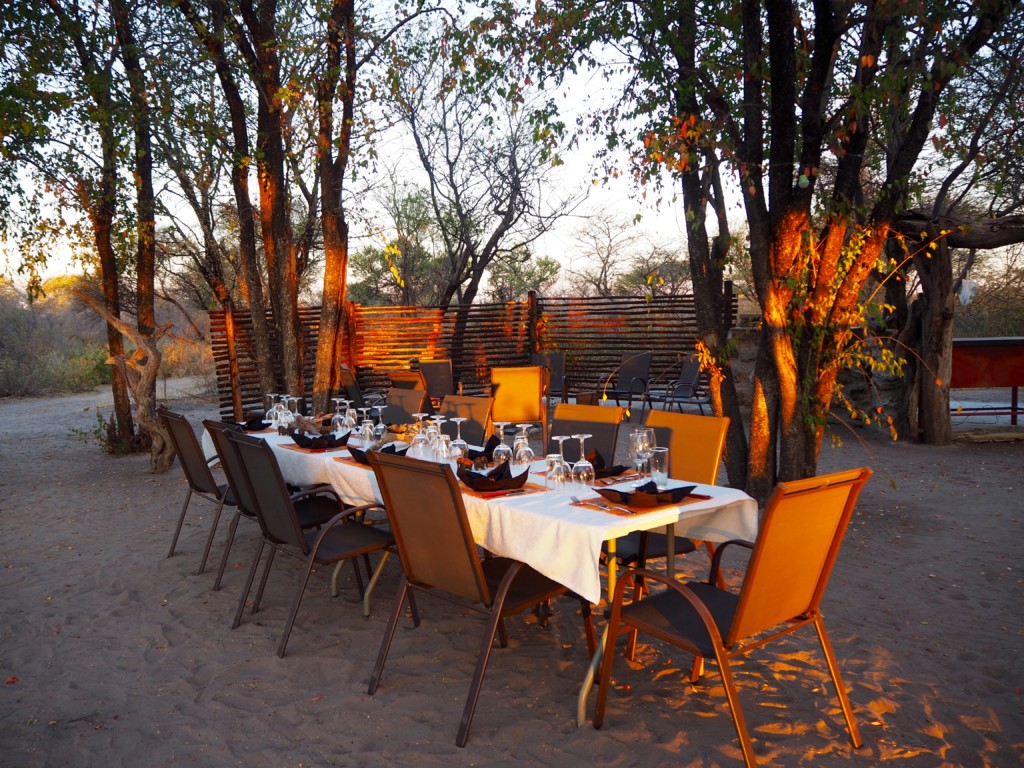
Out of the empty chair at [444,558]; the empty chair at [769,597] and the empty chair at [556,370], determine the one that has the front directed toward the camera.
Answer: the empty chair at [556,370]

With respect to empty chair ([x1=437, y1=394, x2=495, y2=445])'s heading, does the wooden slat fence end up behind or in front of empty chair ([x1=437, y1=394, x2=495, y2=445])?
behind

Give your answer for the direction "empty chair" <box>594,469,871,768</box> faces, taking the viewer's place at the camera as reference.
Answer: facing away from the viewer and to the left of the viewer

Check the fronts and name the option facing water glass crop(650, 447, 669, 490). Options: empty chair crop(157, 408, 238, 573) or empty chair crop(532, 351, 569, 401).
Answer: empty chair crop(532, 351, 569, 401)

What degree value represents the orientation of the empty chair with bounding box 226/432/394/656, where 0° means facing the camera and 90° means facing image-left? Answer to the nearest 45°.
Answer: approximately 225°

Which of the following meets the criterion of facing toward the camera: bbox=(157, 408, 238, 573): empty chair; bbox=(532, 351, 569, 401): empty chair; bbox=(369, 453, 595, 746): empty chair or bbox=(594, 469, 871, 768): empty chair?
bbox=(532, 351, 569, 401): empty chair

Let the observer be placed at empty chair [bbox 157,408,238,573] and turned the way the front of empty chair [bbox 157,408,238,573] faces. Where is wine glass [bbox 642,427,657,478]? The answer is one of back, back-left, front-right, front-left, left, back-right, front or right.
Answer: right

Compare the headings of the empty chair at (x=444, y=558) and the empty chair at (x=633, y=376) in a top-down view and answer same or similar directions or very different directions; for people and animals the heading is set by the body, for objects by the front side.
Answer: very different directions

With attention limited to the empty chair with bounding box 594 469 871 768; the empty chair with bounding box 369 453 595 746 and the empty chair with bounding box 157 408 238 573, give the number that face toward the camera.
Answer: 0

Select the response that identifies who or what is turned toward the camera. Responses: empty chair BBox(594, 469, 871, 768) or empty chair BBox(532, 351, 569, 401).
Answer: empty chair BBox(532, 351, 569, 401)

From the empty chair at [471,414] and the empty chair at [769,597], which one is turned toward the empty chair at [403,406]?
the empty chair at [769,597]

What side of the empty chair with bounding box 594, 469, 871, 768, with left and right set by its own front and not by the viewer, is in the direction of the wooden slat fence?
front

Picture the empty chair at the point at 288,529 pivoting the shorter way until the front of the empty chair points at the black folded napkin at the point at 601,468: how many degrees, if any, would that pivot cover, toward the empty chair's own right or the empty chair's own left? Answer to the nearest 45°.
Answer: approximately 45° to the empty chair's own right

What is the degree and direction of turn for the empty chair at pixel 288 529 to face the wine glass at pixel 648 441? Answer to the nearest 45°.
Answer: approximately 90° to its right

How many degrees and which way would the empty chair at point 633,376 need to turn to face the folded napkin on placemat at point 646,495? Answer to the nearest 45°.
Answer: approximately 45° to its left

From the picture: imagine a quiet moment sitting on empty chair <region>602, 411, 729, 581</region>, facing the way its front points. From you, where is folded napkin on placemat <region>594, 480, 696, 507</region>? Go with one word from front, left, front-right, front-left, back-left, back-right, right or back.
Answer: front-left

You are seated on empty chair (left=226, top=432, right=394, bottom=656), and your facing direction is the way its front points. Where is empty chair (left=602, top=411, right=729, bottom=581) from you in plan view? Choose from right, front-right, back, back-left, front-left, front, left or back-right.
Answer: front-right

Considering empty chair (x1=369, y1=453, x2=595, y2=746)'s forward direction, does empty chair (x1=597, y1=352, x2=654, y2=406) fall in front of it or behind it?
in front

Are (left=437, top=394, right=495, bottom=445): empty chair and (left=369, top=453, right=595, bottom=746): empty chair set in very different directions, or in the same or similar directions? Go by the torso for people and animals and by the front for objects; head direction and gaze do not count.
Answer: very different directions

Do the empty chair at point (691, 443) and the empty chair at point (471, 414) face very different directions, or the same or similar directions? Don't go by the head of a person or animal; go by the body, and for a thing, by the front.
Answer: same or similar directions

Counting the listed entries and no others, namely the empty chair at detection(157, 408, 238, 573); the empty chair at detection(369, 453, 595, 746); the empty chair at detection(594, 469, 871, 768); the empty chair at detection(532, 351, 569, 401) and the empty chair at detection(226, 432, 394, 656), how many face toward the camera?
1

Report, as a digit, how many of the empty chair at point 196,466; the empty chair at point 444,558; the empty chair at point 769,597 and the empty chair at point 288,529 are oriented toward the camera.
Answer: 0

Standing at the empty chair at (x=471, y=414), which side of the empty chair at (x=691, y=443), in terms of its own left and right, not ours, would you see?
right
